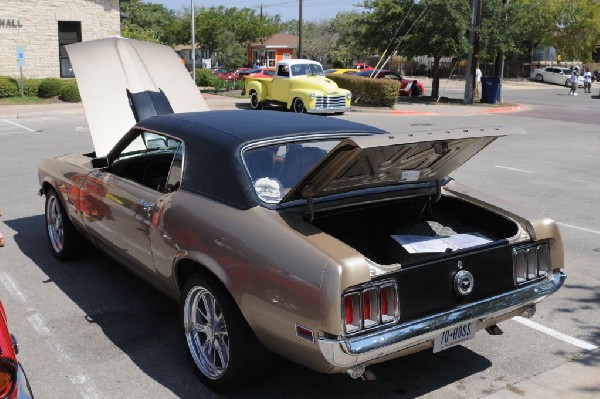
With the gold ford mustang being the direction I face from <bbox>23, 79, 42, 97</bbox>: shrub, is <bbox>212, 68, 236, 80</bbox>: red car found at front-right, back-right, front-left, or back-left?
back-left

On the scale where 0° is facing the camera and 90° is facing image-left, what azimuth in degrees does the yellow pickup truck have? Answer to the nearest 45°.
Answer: approximately 315°

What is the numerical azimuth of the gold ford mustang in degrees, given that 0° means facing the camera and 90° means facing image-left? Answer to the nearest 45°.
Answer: approximately 135°

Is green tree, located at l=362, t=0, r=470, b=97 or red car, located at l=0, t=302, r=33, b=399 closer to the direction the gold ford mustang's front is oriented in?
the green tree

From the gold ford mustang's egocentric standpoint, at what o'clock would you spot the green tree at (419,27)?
The green tree is roughly at 2 o'clock from the gold ford mustang.

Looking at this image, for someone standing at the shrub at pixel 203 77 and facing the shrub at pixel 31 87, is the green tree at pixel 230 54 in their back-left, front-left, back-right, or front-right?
back-right

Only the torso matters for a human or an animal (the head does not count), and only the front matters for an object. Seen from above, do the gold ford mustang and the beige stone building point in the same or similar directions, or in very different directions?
very different directions

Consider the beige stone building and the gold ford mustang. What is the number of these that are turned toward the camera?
1

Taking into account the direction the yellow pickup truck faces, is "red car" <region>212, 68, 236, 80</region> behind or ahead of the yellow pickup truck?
behind

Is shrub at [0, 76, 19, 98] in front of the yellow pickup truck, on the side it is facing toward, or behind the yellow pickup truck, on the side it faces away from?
behind

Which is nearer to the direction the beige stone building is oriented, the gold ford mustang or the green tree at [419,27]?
the gold ford mustang

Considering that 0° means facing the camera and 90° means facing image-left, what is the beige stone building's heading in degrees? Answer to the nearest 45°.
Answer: approximately 0°

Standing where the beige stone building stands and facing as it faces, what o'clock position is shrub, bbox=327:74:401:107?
The shrub is roughly at 10 o'clock from the beige stone building.
